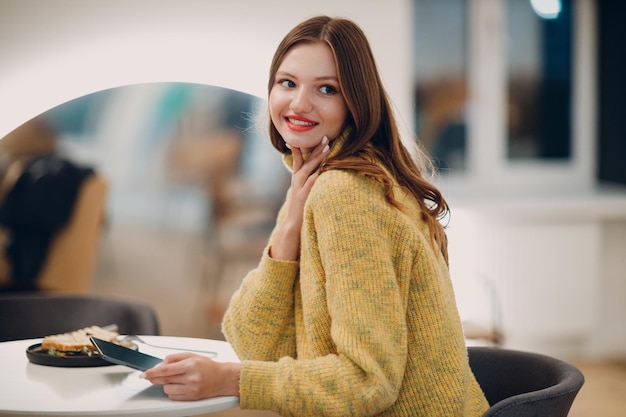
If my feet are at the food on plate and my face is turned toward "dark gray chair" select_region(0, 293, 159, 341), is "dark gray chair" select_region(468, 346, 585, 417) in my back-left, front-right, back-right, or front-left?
back-right

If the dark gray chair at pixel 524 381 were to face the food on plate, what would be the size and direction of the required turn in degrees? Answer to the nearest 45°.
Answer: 0° — it already faces it

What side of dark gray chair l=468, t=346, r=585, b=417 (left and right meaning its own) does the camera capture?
left

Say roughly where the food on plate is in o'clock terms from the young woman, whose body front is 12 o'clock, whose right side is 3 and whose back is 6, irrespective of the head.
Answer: The food on plate is roughly at 1 o'clock from the young woman.

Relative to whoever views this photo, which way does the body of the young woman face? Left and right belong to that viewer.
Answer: facing to the left of the viewer

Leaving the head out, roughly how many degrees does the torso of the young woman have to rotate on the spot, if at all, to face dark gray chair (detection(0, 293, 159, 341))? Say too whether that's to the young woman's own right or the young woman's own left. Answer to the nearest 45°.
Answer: approximately 45° to the young woman's own right
